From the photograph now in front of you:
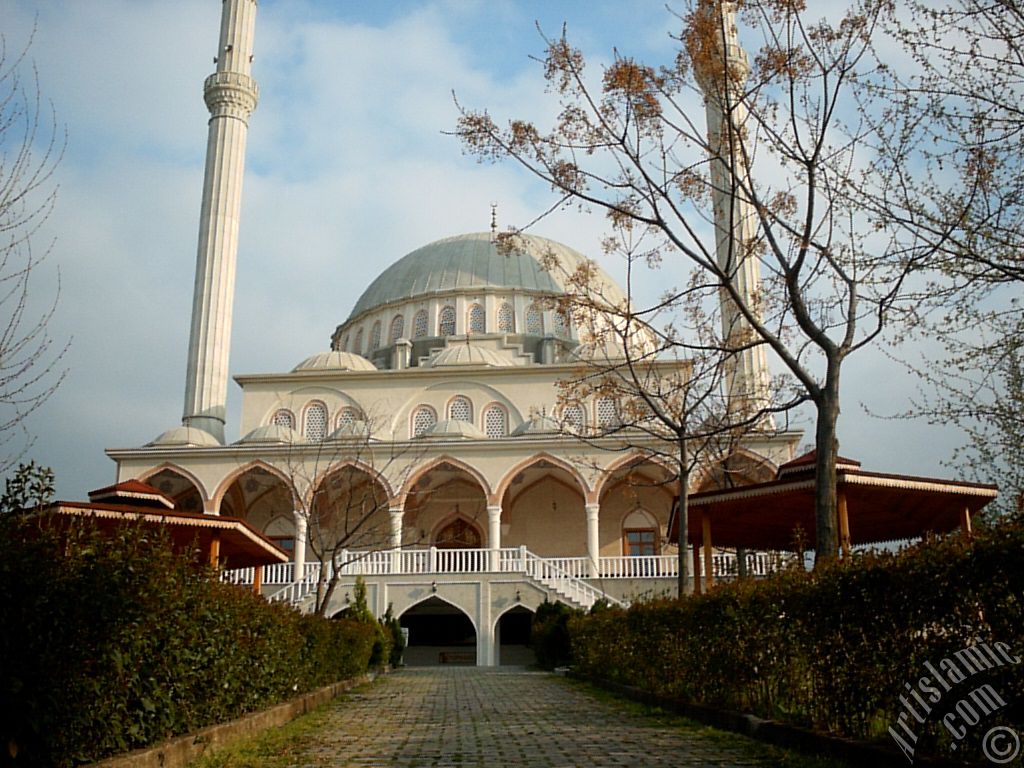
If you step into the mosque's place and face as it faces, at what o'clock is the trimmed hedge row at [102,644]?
The trimmed hedge row is roughly at 12 o'clock from the mosque.

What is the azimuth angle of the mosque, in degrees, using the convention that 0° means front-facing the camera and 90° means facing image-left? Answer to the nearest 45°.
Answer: approximately 0°

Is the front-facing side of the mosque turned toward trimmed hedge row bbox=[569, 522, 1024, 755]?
yes
